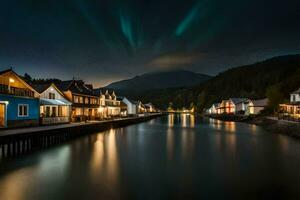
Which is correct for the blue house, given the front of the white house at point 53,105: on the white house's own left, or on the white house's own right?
on the white house's own right

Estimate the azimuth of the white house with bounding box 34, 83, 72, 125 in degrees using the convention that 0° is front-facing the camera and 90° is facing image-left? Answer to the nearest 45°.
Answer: approximately 315°
